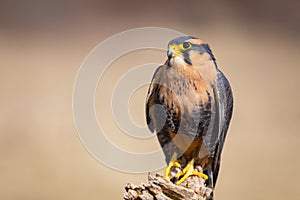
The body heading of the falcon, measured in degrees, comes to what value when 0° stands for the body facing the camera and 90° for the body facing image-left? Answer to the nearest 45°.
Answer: approximately 45°
